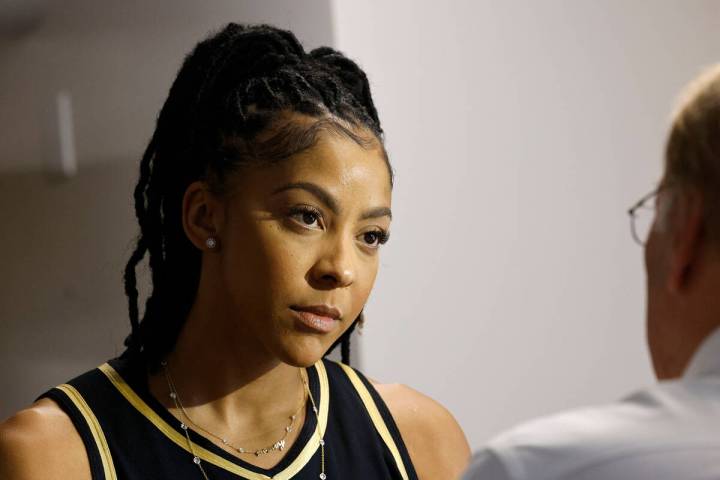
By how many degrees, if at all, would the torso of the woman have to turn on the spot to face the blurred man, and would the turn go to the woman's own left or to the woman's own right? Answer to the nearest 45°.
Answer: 0° — they already face them

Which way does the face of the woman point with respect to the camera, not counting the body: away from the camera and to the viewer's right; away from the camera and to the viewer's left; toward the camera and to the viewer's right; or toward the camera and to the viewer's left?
toward the camera and to the viewer's right

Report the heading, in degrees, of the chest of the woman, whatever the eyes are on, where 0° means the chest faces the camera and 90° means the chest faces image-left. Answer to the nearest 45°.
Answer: approximately 315°

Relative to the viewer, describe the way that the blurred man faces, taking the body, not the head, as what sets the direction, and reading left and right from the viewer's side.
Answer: facing away from the viewer and to the left of the viewer

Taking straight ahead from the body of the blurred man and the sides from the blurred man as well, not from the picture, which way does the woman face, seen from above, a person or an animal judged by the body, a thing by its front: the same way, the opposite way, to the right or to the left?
the opposite way

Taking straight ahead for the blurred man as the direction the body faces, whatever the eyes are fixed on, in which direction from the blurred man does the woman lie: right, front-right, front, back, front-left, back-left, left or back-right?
front
